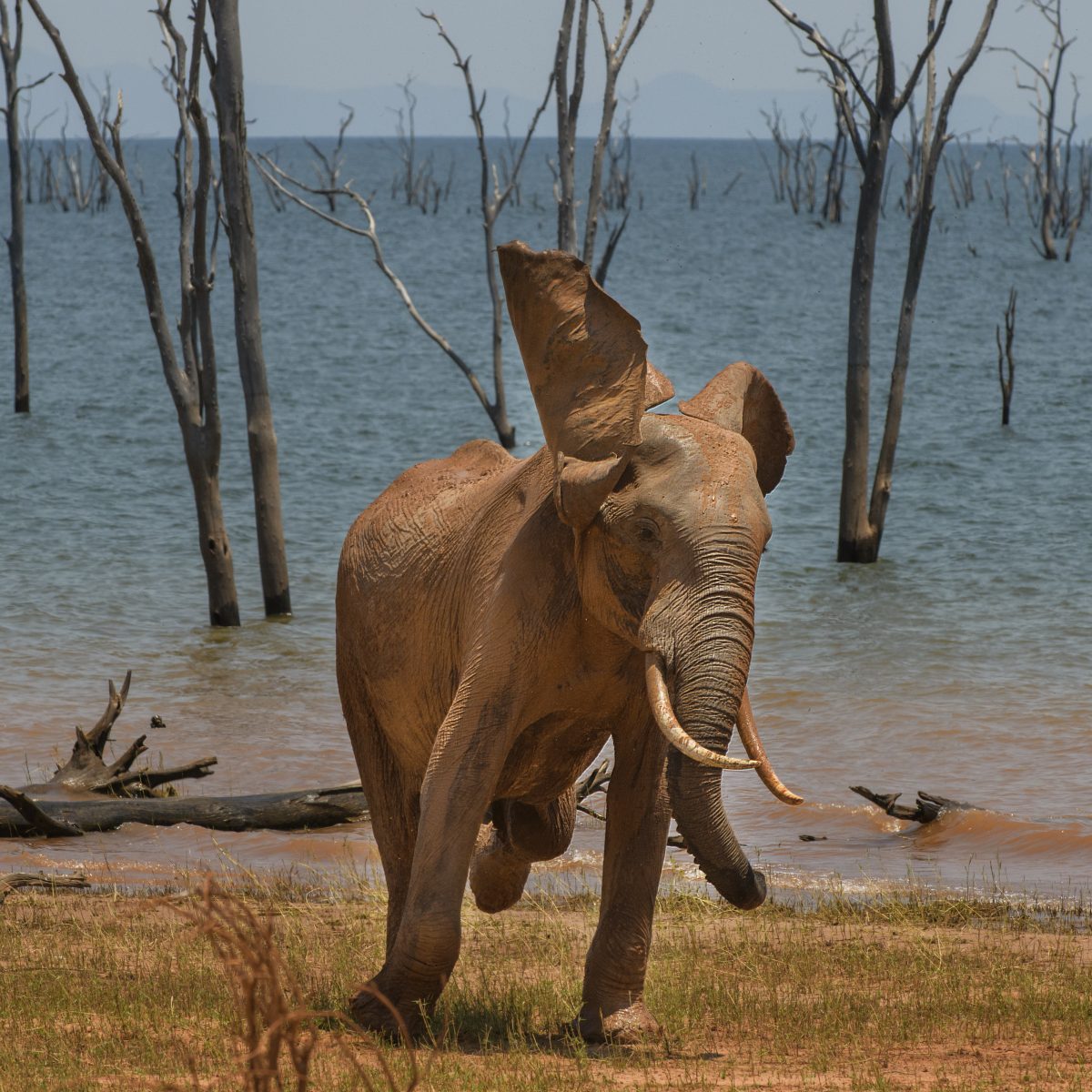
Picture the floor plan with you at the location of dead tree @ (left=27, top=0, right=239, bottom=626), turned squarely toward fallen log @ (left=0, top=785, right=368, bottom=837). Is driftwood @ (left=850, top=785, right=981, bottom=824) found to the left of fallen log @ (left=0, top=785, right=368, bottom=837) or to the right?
left

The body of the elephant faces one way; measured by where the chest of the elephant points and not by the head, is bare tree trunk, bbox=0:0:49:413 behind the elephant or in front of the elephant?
behind

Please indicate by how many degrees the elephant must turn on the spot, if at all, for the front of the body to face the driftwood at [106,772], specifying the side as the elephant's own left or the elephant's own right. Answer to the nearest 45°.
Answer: approximately 180°

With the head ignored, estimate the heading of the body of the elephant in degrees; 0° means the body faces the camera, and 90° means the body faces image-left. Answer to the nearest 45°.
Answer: approximately 315°

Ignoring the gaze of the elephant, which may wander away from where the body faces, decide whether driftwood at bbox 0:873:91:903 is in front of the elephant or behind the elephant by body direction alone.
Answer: behind

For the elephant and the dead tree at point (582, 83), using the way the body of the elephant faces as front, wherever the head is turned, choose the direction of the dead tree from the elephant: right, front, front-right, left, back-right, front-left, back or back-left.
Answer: back-left

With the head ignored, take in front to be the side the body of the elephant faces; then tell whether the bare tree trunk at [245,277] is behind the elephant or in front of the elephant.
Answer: behind

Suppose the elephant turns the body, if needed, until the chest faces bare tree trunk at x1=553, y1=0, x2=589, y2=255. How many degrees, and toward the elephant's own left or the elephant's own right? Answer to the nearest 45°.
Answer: approximately 135° to the elephant's own left

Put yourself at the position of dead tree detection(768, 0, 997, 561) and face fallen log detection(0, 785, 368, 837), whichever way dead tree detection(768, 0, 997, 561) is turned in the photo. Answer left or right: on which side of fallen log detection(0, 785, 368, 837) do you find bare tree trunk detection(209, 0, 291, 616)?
right

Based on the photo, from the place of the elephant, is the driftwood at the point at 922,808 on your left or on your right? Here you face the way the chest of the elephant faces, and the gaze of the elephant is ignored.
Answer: on your left
